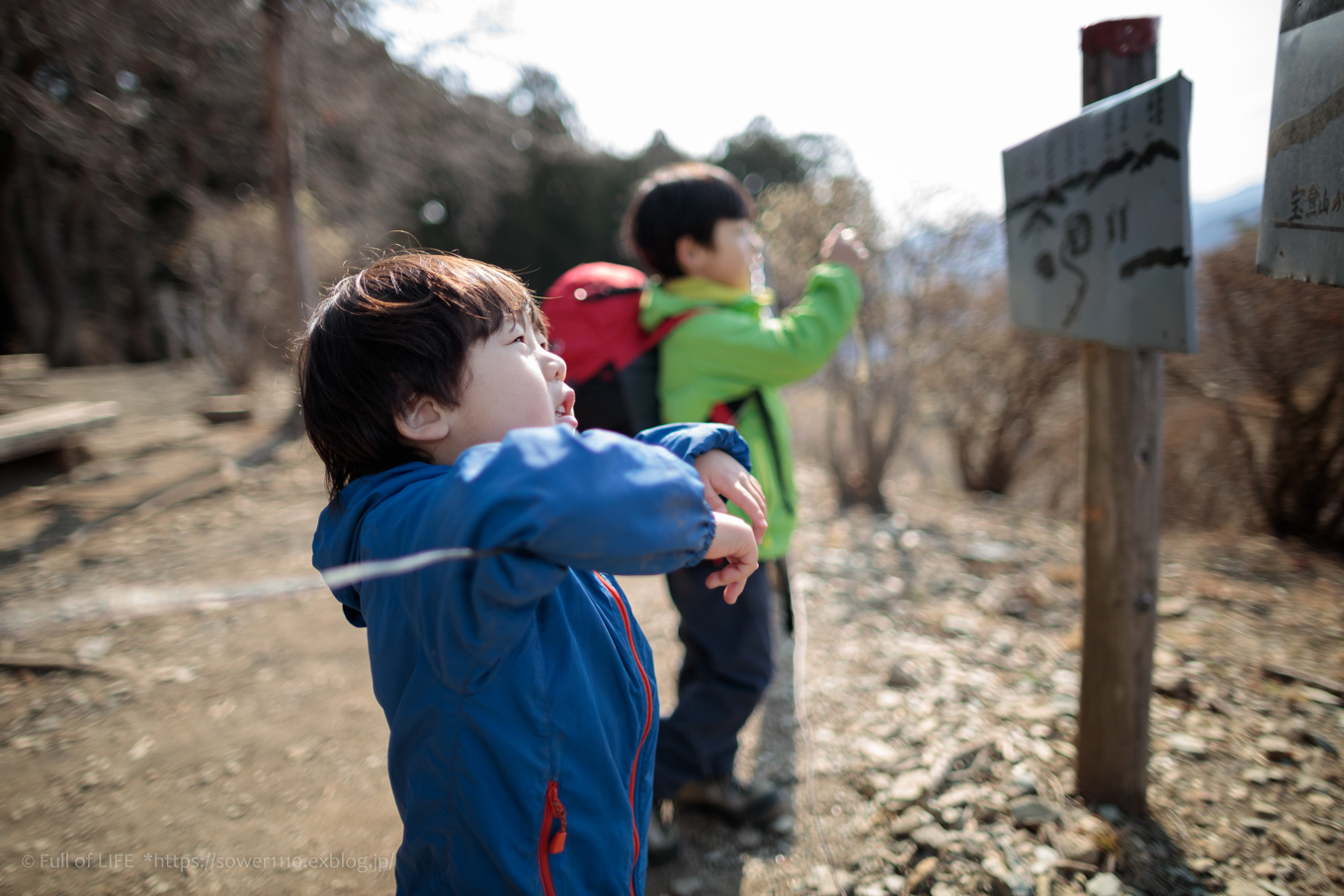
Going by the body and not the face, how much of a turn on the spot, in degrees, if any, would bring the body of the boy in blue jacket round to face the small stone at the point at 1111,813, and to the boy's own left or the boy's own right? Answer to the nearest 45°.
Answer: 0° — they already face it

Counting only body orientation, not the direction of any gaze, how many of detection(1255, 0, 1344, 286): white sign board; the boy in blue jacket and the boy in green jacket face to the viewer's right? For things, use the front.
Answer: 2

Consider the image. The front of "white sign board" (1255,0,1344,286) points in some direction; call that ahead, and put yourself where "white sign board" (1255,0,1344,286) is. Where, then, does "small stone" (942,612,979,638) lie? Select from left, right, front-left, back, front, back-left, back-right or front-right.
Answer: right

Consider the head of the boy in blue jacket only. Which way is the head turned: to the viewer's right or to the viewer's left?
to the viewer's right

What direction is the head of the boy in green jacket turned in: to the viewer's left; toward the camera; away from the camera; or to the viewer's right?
to the viewer's right

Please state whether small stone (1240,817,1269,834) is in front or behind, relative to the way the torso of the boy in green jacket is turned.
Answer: in front

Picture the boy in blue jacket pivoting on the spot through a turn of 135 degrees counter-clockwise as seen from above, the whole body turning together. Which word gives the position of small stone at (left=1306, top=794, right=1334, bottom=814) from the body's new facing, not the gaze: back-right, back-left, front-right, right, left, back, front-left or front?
back-right

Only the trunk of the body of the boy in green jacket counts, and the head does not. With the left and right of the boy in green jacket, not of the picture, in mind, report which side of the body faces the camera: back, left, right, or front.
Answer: right

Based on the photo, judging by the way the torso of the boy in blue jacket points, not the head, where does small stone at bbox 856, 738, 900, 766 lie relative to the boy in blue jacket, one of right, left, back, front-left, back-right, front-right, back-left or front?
front-left

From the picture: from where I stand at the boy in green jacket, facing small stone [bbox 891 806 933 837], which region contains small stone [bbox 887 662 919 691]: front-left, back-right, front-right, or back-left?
front-left

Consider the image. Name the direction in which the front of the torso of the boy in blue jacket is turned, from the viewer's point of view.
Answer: to the viewer's right

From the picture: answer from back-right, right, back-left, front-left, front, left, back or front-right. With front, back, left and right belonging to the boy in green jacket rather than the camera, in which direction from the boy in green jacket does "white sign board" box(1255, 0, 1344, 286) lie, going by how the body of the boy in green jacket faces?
front-right

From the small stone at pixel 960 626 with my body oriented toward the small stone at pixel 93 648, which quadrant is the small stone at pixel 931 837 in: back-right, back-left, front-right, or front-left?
front-left
